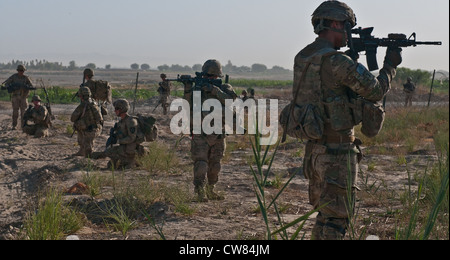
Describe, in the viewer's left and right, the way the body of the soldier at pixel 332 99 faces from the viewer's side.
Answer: facing to the right of the viewer

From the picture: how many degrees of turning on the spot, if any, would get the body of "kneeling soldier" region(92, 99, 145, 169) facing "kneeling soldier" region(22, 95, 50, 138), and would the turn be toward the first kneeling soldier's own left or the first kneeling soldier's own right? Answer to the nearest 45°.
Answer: approximately 45° to the first kneeling soldier's own right

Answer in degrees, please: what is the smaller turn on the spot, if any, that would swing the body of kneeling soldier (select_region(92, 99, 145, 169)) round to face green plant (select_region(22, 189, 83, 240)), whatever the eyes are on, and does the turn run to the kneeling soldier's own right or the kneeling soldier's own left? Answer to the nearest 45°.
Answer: approximately 90° to the kneeling soldier's own left

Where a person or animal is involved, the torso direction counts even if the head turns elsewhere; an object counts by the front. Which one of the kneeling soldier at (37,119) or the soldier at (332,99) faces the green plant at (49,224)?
the kneeling soldier

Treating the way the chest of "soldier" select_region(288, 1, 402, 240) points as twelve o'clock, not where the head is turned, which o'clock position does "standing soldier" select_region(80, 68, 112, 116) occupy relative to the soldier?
The standing soldier is roughly at 8 o'clock from the soldier.

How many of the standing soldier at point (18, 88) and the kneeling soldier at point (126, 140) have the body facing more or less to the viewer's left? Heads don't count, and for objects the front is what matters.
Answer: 1

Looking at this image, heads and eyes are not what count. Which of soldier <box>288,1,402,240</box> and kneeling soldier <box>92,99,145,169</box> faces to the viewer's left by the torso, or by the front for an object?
the kneeling soldier

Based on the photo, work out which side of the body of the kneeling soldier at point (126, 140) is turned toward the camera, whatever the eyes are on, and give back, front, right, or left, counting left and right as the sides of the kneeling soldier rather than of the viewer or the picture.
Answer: left

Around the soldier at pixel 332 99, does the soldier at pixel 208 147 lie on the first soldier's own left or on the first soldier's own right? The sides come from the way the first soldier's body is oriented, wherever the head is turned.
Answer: on the first soldier's own left

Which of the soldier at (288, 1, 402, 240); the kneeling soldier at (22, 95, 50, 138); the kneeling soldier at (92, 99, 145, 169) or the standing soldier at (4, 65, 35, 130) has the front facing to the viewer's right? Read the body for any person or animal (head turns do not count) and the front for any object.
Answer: the soldier

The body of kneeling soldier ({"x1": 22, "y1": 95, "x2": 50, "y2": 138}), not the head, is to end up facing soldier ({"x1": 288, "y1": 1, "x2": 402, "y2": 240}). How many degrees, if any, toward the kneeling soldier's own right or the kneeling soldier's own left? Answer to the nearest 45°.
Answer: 0° — they already face them

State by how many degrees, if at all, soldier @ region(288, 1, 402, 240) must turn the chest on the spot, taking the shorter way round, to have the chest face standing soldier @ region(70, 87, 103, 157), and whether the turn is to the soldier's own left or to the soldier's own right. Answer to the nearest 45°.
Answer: approximately 135° to the soldier's own left

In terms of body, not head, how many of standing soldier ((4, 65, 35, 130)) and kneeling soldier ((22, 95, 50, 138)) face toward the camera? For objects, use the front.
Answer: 2

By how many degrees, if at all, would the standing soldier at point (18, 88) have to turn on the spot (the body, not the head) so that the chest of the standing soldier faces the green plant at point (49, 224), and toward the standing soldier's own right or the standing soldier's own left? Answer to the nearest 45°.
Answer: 0° — they already face it
